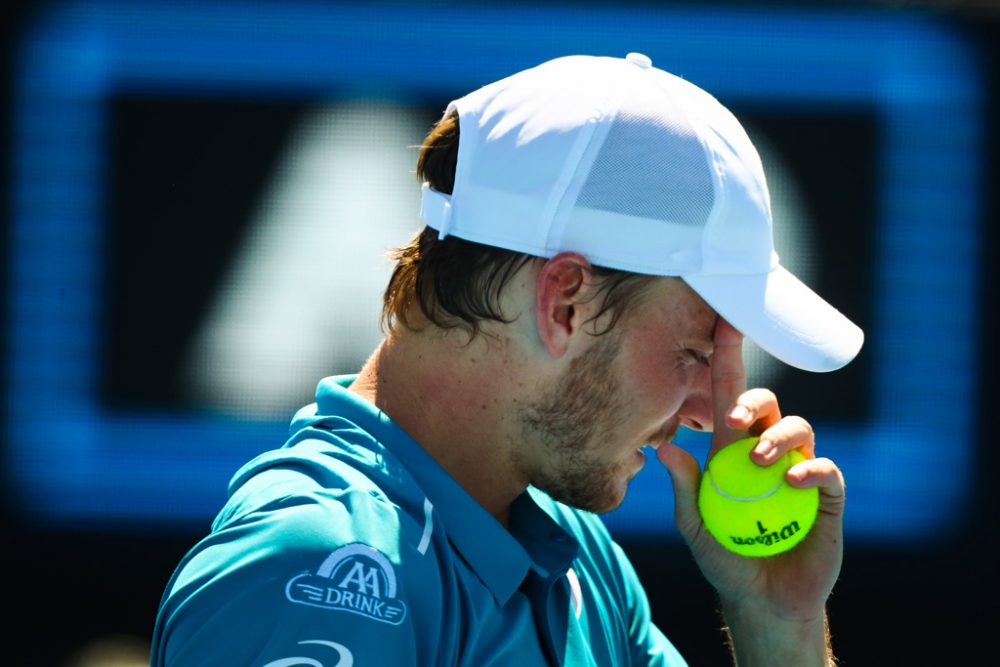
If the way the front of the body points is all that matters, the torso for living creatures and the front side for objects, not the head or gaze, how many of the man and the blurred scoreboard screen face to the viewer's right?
1

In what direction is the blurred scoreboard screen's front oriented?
toward the camera

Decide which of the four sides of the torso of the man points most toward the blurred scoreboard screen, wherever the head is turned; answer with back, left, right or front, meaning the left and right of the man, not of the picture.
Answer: left

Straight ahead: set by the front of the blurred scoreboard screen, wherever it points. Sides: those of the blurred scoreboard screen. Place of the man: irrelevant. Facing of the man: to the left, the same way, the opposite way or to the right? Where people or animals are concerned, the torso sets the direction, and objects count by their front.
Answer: to the left

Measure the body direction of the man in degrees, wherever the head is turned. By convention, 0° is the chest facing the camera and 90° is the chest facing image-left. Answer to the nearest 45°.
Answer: approximately 270°

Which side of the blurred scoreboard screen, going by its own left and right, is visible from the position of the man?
front
